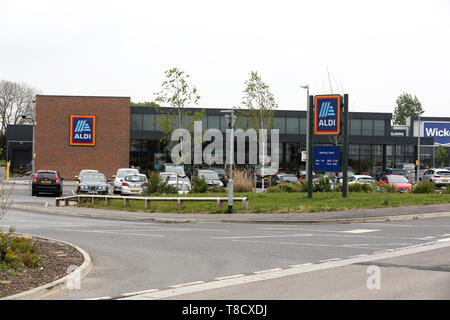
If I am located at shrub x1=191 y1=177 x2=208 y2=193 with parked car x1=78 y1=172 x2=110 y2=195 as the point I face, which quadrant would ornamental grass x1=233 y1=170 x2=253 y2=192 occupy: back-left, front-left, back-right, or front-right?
back-right

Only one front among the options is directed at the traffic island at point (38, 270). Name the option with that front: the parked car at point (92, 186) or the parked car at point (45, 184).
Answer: the parked car at point (92, 186)

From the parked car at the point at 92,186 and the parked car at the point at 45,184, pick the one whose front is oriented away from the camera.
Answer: the parked car at the point at 45,184

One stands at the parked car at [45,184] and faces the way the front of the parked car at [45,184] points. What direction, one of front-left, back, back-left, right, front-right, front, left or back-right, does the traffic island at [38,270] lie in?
back

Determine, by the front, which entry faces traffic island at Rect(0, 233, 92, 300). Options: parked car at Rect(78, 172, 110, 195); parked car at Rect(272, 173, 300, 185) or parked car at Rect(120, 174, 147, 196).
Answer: parked car at Rect(78, 172, 110, 195)

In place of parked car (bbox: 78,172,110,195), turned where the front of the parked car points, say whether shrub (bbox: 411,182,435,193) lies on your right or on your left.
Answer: on your left

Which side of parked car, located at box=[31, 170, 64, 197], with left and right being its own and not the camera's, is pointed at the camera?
back

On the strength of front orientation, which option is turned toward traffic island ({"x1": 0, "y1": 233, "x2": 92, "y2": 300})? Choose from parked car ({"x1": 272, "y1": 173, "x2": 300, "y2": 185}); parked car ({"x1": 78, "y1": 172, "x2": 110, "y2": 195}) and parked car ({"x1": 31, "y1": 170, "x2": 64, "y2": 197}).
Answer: parked car ({"x1": 78, "y1": 172, "x2": 110, "y2": 195})

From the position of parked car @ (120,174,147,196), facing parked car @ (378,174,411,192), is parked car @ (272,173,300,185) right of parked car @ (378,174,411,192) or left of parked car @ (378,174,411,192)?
left

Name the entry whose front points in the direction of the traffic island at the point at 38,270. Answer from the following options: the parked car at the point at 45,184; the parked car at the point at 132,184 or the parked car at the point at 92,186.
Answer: the parked car at the point at 92,186
